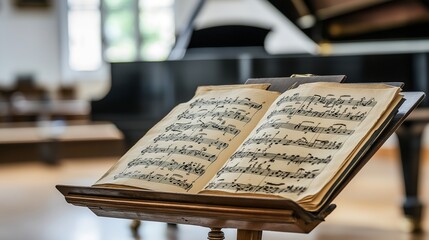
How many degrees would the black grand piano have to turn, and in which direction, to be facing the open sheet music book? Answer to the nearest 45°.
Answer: approximately 90° to its left

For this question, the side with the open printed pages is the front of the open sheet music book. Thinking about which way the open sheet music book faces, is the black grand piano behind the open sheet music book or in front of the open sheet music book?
behind

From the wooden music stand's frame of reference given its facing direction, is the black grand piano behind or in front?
behind

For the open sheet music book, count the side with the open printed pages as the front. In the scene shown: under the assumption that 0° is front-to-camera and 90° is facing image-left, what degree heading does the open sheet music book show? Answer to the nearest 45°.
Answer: approximately 45°

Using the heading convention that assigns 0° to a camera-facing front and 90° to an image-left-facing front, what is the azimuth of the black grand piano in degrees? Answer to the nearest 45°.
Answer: approximately 90°

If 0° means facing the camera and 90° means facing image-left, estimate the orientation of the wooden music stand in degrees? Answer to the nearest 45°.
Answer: approximately 45°
